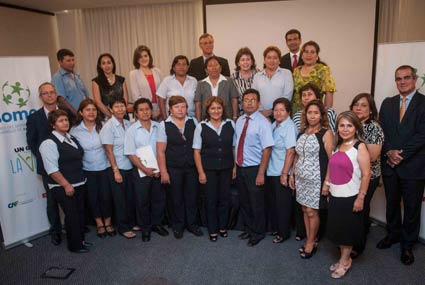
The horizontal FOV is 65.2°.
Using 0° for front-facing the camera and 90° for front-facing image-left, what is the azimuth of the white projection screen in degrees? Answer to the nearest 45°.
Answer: approximately 0°

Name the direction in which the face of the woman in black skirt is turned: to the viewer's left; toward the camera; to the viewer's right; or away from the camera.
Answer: toward the camera

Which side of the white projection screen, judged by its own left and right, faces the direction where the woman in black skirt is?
front

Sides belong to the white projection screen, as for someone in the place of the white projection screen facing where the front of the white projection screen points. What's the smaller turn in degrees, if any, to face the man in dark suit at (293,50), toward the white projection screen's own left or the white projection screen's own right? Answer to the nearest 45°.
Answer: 0° — it already faces them

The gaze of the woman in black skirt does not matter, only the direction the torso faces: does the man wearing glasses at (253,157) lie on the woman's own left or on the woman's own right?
on the woman's own right

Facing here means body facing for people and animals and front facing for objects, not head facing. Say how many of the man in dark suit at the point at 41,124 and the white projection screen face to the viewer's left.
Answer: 0

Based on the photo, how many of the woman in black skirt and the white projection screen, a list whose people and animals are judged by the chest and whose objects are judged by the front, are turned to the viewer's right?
0

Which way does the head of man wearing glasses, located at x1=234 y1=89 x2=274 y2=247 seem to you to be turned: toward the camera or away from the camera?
toward the camera

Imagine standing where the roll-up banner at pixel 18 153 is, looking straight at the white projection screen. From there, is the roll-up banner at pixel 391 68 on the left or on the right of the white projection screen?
right

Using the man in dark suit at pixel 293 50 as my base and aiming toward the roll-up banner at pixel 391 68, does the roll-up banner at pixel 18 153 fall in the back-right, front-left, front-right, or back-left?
back-right

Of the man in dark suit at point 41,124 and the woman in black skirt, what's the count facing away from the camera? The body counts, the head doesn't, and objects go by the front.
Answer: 0

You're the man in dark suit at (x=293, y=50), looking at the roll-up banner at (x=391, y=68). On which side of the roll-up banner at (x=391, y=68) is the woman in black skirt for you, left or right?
right

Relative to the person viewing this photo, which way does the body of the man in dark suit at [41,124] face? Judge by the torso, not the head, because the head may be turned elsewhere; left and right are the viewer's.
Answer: facing the viewer and to the right of the viewer

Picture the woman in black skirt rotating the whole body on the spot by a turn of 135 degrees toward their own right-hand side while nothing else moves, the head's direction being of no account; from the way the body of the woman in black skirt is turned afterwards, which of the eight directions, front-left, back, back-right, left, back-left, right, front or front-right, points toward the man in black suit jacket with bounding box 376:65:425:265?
front-right

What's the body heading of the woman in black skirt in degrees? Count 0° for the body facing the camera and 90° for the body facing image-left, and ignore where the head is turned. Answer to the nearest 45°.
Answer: approximately 45°

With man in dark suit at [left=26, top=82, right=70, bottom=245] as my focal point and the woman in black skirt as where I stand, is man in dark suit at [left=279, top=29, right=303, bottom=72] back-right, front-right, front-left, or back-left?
front-right

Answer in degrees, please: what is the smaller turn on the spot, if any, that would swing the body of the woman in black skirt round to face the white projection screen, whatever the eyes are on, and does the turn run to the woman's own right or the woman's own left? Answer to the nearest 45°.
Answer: approximately 135° to the woman's own right
